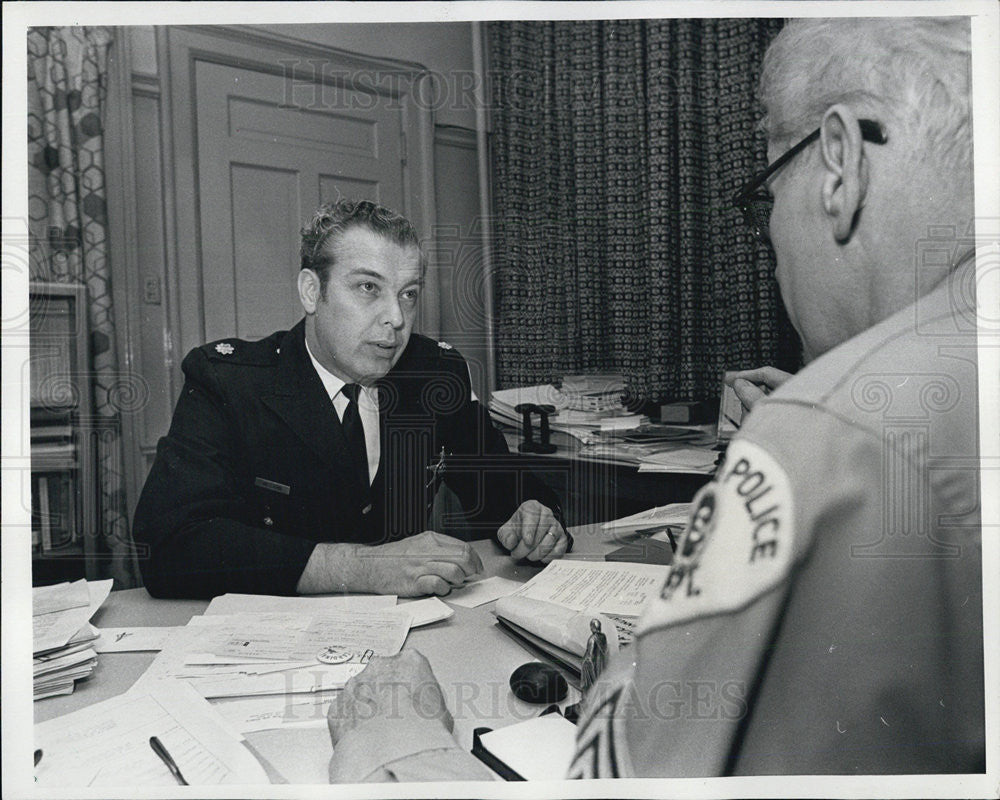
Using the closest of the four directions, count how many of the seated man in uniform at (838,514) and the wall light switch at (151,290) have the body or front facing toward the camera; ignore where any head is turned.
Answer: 1

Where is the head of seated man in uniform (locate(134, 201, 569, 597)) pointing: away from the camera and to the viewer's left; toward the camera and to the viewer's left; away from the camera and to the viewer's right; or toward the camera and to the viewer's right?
toward the camera and to the viewer's right

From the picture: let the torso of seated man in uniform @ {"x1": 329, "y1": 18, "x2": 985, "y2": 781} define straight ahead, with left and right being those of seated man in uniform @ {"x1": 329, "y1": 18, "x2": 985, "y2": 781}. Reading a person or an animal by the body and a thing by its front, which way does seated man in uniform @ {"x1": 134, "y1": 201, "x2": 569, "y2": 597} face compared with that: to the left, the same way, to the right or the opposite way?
the opposite way

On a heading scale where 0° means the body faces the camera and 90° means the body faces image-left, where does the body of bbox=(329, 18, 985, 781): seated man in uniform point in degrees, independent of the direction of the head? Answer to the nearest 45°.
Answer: approximately 135°

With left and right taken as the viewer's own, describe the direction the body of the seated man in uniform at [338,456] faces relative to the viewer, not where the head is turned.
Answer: facing the viewer and to the right of the viewer

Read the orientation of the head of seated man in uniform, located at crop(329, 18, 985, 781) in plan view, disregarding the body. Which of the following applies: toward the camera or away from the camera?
away from the camera

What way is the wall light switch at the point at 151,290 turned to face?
toward the camera
